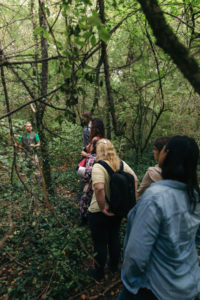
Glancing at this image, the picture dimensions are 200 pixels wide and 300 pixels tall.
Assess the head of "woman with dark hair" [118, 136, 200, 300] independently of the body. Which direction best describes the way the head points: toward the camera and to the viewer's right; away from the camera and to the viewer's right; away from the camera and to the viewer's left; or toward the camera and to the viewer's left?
away from the camera and to the viewer's left

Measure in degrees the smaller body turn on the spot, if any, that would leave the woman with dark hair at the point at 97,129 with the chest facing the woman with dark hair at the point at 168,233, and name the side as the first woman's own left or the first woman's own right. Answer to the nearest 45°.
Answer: approximately 135° to the first woman's own left

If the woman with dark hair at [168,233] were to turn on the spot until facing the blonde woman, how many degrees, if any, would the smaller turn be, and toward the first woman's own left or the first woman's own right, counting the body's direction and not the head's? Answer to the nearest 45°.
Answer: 0° — they already face them

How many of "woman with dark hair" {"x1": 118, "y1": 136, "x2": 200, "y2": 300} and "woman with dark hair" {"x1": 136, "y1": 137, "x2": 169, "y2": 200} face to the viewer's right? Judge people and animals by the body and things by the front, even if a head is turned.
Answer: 0

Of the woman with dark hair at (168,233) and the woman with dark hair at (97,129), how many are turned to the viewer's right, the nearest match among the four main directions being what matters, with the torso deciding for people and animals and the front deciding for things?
0

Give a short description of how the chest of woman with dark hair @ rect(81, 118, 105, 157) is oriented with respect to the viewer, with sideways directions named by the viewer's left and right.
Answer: facing away from the viewer and to the left of the viewer

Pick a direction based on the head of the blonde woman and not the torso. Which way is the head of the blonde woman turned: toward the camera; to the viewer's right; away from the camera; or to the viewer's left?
away from the camera

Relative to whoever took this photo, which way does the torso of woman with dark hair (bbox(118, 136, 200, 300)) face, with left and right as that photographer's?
facing away from the viewer and to the left of the viewer
